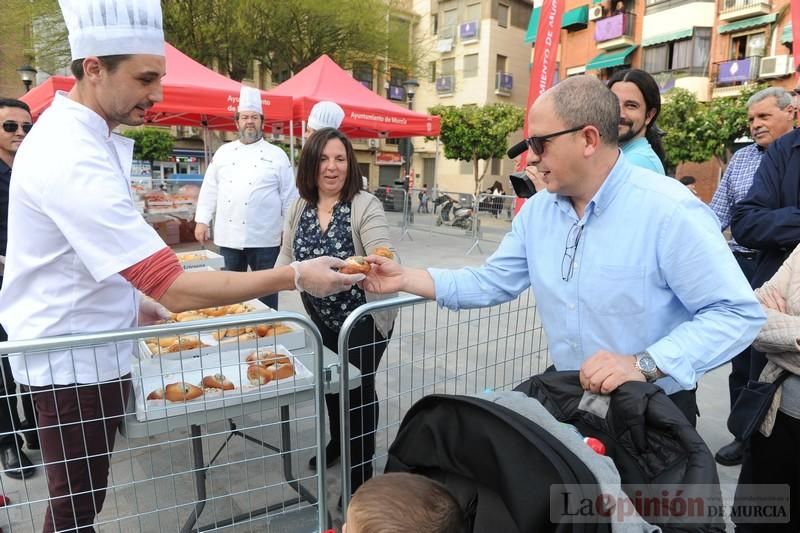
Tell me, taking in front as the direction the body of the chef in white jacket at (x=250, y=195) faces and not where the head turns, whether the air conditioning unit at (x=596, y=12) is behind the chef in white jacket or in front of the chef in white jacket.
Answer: behind

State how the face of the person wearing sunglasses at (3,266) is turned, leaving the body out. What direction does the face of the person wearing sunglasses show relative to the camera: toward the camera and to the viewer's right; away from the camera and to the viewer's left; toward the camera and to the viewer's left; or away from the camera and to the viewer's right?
toward the camera and to the viewer's right

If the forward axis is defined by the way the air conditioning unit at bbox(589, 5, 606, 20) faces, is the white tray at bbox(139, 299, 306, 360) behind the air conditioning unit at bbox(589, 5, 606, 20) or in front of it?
in front

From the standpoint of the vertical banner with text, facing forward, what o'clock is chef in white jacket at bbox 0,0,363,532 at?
The chef in white jacket is roughly at 12 o'clock from the vertical banner with text.

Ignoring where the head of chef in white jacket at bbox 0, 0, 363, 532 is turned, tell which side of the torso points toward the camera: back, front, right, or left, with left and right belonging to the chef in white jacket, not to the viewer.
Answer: right

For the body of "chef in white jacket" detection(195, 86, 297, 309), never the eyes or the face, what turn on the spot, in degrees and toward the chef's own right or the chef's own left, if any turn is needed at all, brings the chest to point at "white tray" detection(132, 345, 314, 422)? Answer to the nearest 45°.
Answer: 0° — they already face it

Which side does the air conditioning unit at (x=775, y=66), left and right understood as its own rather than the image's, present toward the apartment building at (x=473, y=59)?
right

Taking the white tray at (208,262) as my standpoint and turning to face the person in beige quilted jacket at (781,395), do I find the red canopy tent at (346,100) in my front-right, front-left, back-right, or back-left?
back-left

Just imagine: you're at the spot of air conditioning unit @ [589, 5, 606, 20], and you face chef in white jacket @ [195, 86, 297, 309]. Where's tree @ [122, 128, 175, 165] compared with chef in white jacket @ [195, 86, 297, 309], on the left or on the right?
right

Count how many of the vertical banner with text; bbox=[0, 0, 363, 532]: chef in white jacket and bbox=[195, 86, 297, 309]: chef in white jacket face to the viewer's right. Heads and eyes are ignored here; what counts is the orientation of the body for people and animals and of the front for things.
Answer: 1
